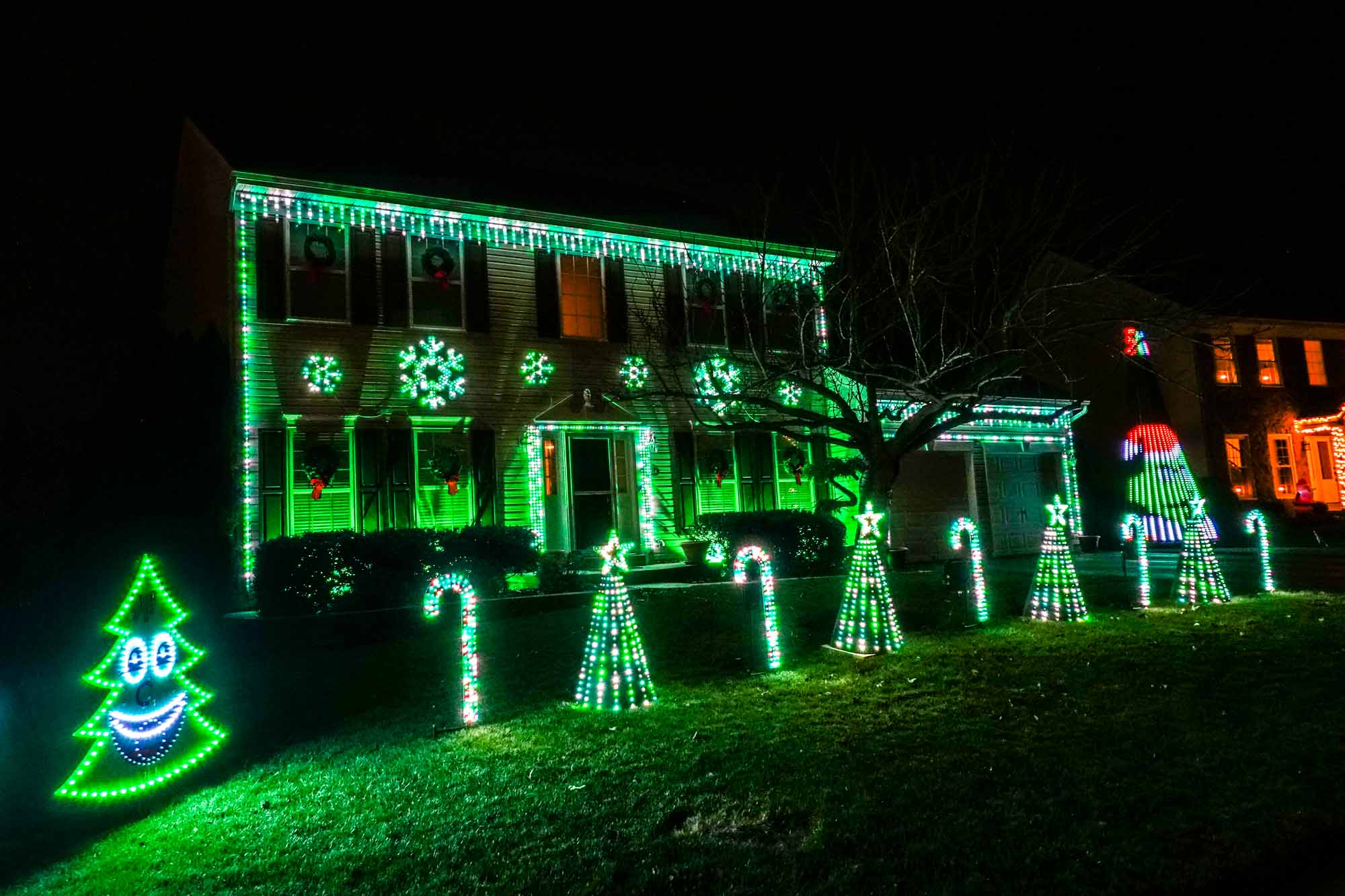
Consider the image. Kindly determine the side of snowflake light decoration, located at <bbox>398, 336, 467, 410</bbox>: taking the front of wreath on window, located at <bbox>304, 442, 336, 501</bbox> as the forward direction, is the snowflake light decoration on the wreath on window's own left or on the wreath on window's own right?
on the wreath on window's own left

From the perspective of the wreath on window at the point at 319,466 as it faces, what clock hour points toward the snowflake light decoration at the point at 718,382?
The snowflake light decoration is roughly at 10 o'clock from the wreath on window.

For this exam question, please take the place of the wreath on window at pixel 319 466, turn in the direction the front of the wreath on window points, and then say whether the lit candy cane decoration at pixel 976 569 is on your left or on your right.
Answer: on your left

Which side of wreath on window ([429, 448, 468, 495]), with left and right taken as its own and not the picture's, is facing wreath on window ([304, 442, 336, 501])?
right

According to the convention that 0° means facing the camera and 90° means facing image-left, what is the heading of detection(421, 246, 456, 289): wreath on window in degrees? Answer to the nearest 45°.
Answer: approximately 0°

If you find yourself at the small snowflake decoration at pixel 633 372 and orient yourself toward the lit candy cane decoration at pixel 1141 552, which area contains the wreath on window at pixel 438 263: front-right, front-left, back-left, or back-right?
back-right
